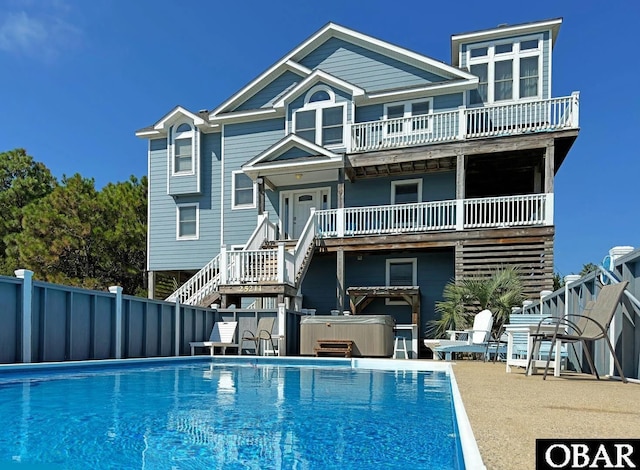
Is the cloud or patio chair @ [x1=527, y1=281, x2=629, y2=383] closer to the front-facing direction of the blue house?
the patio chair

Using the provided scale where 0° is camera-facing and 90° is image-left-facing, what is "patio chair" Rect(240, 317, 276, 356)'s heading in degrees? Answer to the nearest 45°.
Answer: approximately 45°

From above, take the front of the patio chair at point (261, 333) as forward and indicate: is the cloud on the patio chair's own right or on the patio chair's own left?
on the patio chair's own right

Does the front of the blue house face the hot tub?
yes

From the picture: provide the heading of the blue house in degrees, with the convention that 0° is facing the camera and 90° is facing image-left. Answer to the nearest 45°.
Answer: approximately 0°

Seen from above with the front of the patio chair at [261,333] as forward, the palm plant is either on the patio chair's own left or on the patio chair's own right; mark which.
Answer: on the patio chair's own left

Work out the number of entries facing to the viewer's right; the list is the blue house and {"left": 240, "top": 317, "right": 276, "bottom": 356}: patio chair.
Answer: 0

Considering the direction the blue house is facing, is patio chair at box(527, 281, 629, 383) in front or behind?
in front
